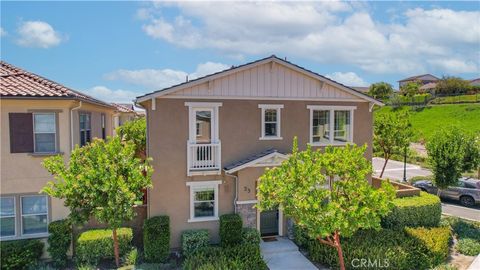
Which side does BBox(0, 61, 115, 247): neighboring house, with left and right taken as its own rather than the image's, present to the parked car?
left

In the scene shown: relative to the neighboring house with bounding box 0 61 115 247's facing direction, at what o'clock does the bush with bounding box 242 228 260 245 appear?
The bush is roughly at 10 o'clock from the neighboring house.

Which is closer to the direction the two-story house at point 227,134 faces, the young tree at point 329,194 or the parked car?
the young tree

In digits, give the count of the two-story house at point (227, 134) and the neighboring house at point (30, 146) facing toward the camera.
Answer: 2

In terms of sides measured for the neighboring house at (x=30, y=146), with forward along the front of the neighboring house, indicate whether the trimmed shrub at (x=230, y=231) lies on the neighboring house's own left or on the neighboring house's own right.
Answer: on the neighboring house's own left

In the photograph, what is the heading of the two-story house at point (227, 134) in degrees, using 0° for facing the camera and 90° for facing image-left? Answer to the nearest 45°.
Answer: approximately 0°

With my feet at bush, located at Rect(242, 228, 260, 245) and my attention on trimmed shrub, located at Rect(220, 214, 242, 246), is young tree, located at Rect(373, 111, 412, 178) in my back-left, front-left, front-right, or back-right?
back-right
